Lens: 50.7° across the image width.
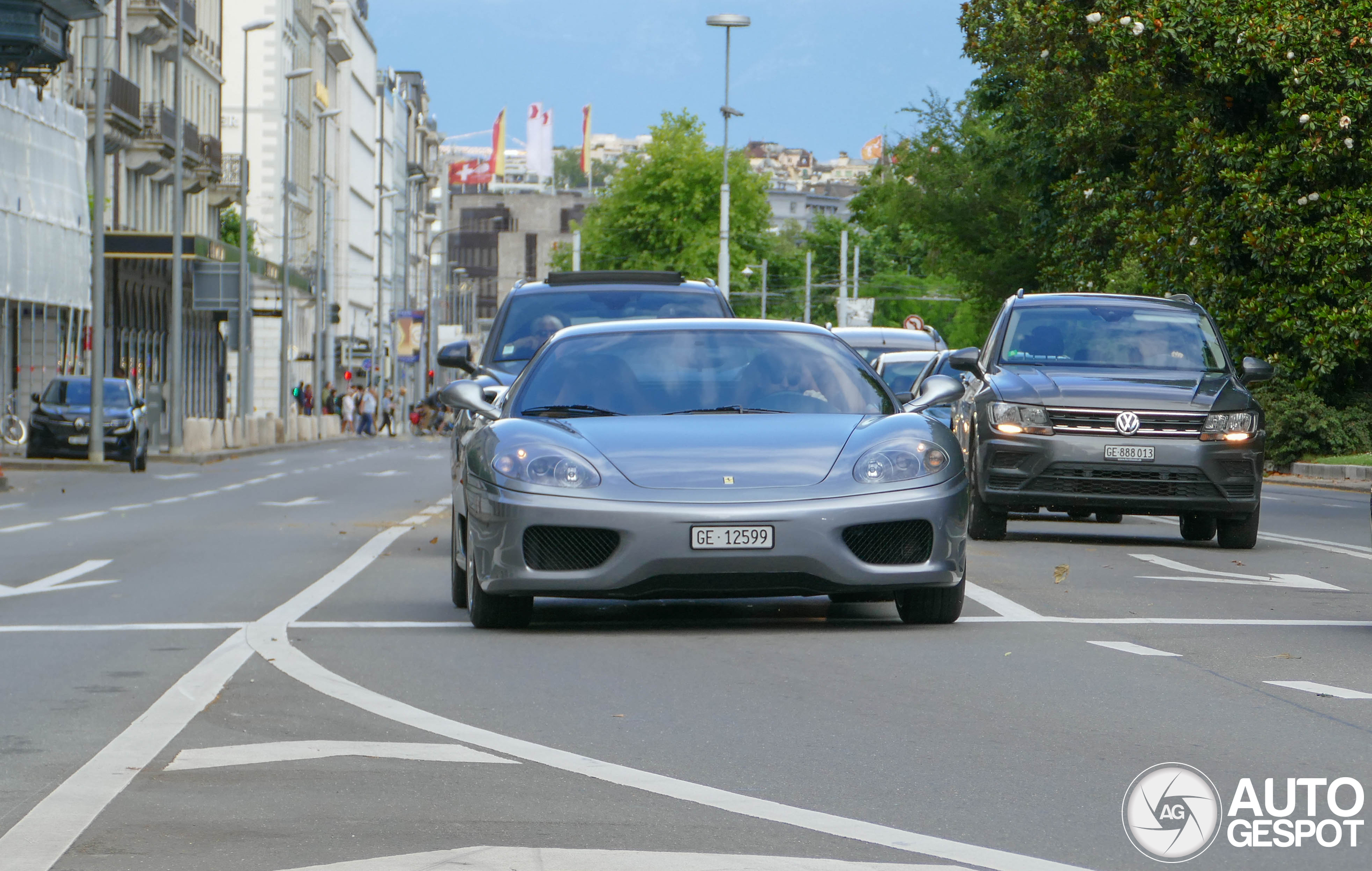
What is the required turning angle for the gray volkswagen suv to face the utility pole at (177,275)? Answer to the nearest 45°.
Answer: approximately 135° to its right

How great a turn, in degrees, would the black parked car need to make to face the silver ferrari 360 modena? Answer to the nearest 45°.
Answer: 0° — it already faces it

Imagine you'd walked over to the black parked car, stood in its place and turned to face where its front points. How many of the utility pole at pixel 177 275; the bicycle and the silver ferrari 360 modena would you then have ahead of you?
1

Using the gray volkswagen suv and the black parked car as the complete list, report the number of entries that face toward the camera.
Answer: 2

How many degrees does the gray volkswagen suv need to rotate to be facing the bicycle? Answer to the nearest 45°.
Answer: approximately 135° to its right

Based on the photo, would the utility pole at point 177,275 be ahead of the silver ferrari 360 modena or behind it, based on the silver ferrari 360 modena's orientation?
behind

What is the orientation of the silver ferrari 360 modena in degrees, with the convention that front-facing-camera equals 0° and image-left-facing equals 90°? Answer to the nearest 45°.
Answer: approximately 0°

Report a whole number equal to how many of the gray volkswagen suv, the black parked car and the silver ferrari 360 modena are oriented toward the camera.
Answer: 3

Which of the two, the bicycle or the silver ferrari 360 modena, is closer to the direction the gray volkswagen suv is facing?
the silver ferrari 360 modena

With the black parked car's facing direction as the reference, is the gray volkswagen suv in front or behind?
in front

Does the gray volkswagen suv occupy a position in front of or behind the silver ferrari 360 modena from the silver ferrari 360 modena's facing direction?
behind

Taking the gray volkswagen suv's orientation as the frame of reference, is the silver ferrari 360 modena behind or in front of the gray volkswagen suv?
in front
